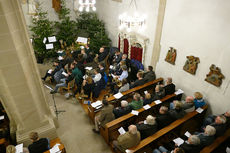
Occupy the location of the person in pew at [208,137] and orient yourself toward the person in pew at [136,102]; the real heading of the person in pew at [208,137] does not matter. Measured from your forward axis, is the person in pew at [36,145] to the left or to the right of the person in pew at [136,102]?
left

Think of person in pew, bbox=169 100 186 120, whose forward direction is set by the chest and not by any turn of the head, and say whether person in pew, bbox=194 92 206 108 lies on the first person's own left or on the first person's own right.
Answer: on the first person's own right

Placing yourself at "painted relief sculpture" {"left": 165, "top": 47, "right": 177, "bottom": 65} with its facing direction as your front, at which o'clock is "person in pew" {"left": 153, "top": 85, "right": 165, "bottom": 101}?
The person in pew is roughly at 11 o'clock from the painted relief sculpture.

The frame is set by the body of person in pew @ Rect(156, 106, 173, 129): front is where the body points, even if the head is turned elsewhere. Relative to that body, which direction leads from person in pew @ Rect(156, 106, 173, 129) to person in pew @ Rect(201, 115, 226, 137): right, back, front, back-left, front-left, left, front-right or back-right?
back-right

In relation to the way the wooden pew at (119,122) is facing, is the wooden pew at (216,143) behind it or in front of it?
behind

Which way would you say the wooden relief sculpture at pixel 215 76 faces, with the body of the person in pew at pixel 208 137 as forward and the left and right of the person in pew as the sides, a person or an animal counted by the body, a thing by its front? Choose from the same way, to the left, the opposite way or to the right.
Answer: to the left

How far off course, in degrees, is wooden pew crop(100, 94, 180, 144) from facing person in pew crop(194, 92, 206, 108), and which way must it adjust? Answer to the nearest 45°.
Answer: approximately 90° to its right

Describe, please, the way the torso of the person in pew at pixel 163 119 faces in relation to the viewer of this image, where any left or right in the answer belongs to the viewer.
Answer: facing away from the viewer and to the left of the viewer

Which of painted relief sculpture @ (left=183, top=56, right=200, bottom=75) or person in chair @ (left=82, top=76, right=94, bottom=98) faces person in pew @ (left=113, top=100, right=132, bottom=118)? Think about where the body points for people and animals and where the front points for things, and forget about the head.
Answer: the painted relief sculpture

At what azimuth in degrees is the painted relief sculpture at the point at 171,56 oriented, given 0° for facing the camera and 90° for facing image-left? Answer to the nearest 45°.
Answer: approximately 45°
